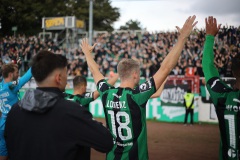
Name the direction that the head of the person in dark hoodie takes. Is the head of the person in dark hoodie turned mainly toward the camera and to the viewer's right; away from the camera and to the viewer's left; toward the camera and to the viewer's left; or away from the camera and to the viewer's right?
away from the camera and to the viewer's right

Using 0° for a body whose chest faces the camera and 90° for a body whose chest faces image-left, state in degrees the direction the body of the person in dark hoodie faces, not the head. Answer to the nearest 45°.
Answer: approximately 225°

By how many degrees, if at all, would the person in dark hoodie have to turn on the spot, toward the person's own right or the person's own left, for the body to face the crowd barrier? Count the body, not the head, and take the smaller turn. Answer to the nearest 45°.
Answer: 0° — they already face it
